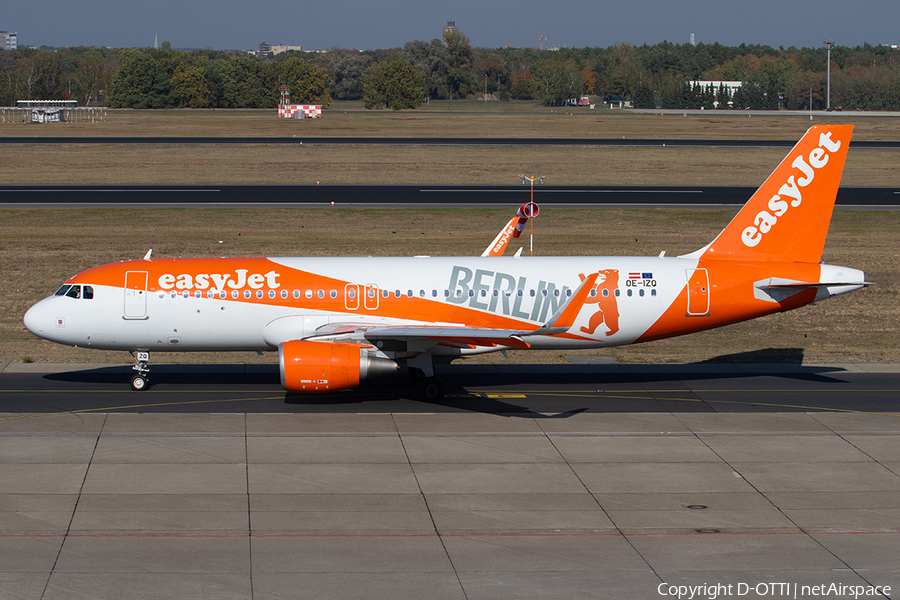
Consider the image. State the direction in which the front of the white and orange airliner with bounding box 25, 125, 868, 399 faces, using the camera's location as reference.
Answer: facing to the left of the viewer
